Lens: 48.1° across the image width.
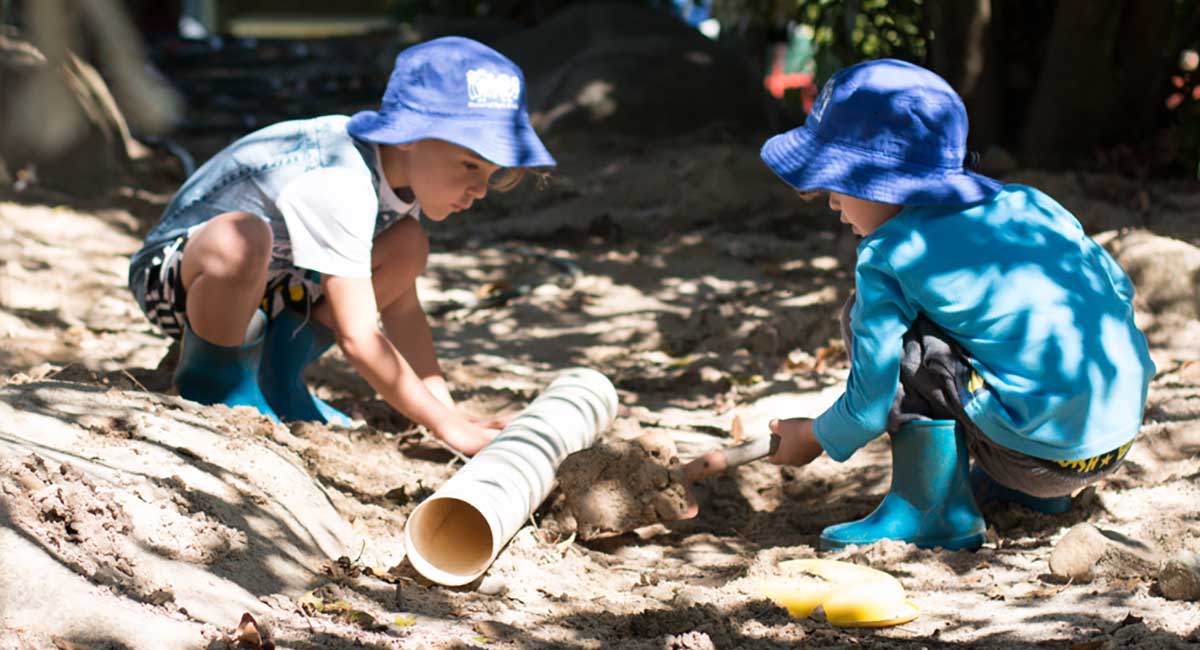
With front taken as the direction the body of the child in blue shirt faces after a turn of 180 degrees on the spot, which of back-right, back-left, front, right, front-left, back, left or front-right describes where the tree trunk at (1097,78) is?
left

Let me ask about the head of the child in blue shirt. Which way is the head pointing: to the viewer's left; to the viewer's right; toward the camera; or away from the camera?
to the viewer's left

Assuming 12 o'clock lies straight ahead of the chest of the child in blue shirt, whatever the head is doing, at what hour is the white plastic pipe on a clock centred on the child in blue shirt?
The white plastic pipe is roughly at 11 o'clock from the child in blue shirt.

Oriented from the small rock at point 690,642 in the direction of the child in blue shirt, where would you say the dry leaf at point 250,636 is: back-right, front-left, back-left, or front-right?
back-left

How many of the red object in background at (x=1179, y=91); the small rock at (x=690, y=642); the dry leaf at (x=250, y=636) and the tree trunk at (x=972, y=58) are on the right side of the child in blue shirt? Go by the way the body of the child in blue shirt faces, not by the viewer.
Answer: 2

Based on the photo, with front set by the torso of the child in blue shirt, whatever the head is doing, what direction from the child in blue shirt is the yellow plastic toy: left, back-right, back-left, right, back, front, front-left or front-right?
left

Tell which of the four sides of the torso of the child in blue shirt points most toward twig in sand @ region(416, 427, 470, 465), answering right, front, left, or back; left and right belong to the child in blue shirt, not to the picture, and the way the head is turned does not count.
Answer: front

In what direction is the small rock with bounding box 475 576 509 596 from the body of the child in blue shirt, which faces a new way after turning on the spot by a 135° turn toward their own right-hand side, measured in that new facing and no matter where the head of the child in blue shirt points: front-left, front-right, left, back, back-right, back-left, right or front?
back

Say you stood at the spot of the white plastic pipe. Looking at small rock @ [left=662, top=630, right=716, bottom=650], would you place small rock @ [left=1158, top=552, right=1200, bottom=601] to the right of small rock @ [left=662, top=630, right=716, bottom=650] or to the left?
left

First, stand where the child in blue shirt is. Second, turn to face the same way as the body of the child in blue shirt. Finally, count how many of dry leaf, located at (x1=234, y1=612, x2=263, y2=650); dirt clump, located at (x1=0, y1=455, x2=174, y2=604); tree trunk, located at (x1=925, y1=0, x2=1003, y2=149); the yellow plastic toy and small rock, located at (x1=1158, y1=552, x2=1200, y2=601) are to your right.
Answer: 1

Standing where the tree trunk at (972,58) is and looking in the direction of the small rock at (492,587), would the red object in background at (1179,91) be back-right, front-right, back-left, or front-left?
back-left

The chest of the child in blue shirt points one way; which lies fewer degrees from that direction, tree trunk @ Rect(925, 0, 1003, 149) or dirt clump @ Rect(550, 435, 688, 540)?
the dirt clump

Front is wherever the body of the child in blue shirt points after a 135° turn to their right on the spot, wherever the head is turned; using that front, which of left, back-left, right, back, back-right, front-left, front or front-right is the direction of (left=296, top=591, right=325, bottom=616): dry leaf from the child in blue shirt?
back

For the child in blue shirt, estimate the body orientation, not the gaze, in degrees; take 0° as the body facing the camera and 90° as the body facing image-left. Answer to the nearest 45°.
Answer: approximately 90°

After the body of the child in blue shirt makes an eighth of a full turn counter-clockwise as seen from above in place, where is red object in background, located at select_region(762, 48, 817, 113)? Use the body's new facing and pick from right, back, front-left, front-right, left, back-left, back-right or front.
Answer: back-right

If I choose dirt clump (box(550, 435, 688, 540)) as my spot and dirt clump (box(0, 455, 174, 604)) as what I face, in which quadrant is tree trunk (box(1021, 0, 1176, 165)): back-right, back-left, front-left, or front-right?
back-right
